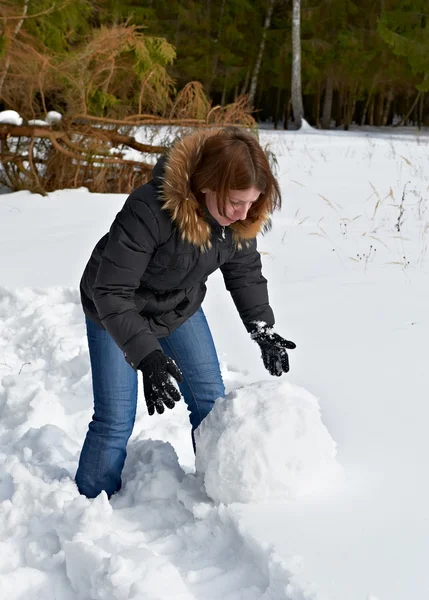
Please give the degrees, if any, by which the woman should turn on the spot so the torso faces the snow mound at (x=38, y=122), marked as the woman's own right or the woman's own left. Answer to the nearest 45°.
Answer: approximately 135° to the woman's own left

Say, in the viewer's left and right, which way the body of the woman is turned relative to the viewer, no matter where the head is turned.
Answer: facing the viewer and to the right of the viewer

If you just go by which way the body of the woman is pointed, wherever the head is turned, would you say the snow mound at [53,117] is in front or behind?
behind

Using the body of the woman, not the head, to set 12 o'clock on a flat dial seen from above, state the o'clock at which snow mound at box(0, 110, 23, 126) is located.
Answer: The snow mound is roughly at 7 o'clock from the woman.

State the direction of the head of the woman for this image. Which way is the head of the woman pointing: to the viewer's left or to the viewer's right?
to the viewer's right

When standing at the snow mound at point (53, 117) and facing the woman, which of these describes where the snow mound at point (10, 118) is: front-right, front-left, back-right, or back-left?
back-right
